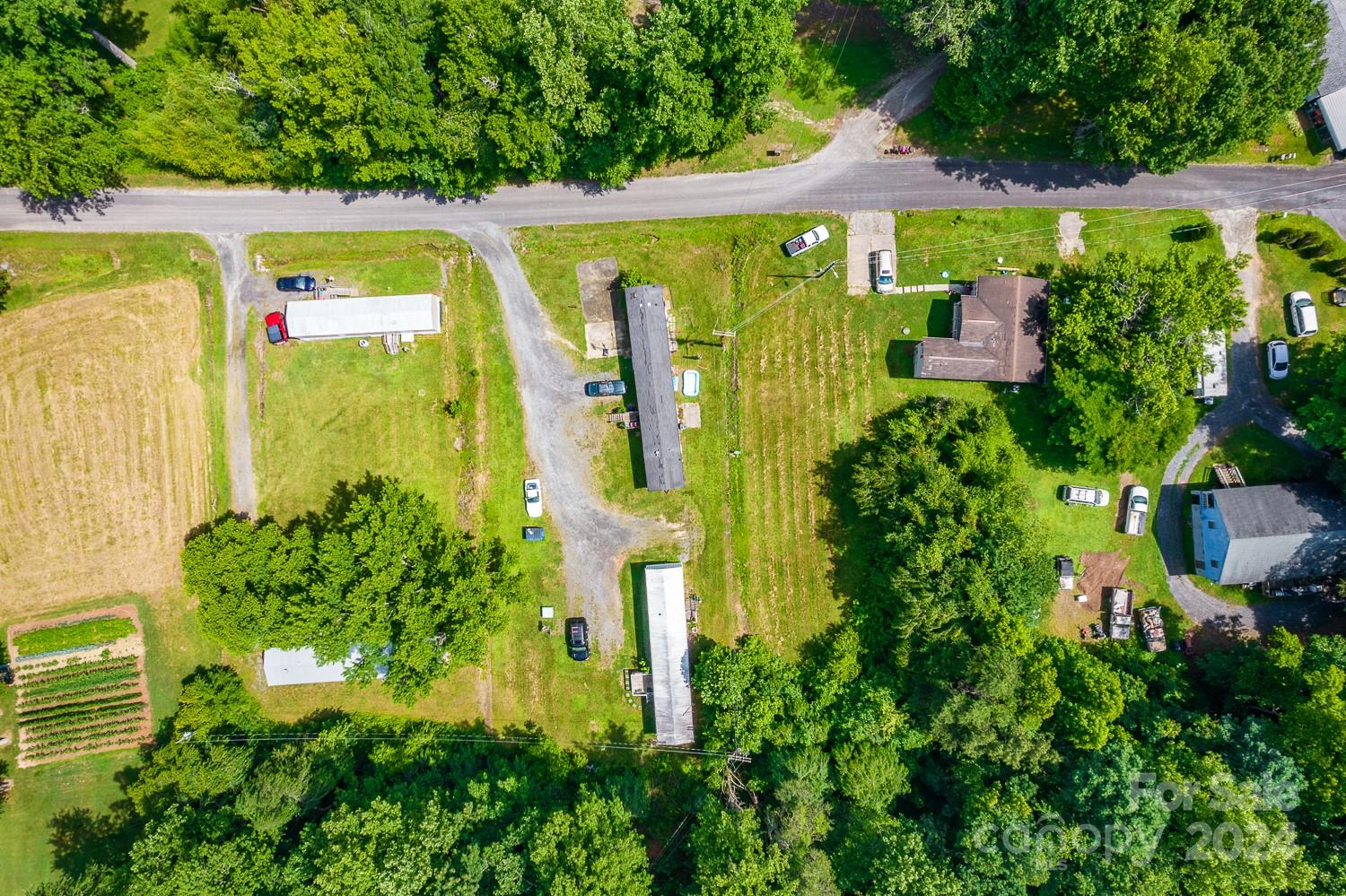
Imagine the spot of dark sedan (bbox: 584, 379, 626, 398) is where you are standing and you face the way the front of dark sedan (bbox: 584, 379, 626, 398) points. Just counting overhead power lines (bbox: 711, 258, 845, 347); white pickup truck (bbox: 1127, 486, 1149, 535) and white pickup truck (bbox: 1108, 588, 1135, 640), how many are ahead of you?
3

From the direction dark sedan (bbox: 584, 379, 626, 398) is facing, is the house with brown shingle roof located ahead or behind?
ahead

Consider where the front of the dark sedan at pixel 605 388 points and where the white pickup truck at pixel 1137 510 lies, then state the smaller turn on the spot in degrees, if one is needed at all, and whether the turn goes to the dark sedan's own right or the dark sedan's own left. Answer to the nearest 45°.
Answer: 0° — it already faces it

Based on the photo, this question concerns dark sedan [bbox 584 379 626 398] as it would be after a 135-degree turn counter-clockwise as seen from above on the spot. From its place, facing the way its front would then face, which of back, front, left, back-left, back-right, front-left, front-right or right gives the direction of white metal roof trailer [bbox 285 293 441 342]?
front-left

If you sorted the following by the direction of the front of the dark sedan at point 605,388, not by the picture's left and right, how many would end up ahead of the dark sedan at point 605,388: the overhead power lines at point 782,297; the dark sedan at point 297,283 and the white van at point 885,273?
2

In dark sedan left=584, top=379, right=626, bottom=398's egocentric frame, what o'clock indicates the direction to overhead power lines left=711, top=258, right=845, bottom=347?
The overhead power lines is roughly at 12 o'clock from the dark sedan.

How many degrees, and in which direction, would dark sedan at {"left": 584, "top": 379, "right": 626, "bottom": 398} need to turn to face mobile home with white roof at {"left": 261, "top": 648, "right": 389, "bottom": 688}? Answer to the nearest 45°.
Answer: approximately 180°

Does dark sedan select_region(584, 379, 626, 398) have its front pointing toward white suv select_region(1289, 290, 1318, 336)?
yes
